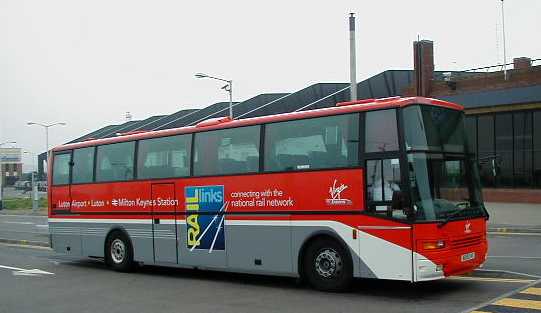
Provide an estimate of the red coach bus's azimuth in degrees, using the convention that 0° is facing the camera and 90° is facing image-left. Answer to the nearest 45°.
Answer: approximately 315°
